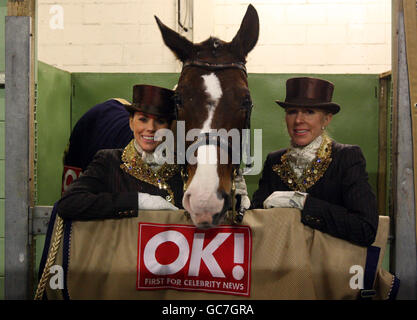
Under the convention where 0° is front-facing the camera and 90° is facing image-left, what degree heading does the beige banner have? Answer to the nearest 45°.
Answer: approximately 0°

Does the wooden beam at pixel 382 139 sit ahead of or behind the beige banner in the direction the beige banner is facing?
behind
